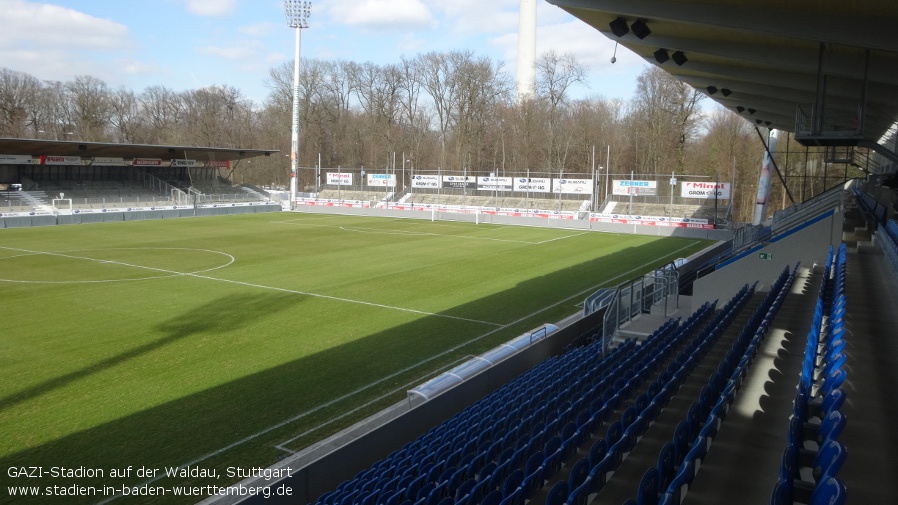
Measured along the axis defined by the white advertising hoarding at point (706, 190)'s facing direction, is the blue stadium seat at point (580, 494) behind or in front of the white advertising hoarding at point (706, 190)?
in front

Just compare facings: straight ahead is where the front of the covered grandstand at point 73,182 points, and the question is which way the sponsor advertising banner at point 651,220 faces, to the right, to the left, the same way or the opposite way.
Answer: to the right

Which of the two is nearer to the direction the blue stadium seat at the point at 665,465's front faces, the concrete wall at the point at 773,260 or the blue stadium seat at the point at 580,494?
the blue stadium seat

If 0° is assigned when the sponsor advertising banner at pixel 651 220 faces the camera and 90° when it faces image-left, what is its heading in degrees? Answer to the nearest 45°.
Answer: approximately 0°

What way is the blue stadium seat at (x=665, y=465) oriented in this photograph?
to the viewer's left

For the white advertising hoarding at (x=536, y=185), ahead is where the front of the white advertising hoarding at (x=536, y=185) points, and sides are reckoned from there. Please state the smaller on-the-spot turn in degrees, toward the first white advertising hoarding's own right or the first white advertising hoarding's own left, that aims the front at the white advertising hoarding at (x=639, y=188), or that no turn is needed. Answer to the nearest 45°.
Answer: approximately 45° to the first white advertising hoarding's own left

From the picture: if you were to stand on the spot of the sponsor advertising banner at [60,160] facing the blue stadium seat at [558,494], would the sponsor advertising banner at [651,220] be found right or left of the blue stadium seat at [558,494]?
left
